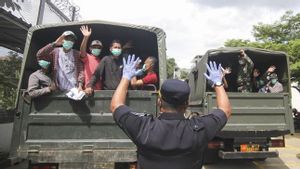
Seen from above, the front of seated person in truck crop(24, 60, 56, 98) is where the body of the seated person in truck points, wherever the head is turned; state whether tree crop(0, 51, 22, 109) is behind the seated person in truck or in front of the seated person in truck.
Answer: behind

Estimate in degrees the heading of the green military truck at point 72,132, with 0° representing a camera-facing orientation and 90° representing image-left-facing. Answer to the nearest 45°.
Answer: approximately 180°

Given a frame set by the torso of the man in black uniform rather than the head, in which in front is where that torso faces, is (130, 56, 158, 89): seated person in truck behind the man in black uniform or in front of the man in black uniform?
in front

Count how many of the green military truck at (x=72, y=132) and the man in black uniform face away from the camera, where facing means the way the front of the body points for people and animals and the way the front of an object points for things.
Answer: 2

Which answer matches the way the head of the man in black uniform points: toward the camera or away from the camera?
away from the camera

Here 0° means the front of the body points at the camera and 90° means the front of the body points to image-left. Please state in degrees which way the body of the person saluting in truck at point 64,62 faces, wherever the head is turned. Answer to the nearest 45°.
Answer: approximately 0°

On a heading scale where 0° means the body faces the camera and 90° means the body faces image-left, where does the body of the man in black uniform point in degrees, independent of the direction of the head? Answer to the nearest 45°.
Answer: approximately 180°

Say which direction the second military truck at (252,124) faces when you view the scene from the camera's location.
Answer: facing away from the viewer

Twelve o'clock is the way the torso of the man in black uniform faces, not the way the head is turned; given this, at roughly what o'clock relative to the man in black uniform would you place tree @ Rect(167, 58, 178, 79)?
The tree is roughly at 12 o'clock from the man in black uniform.
